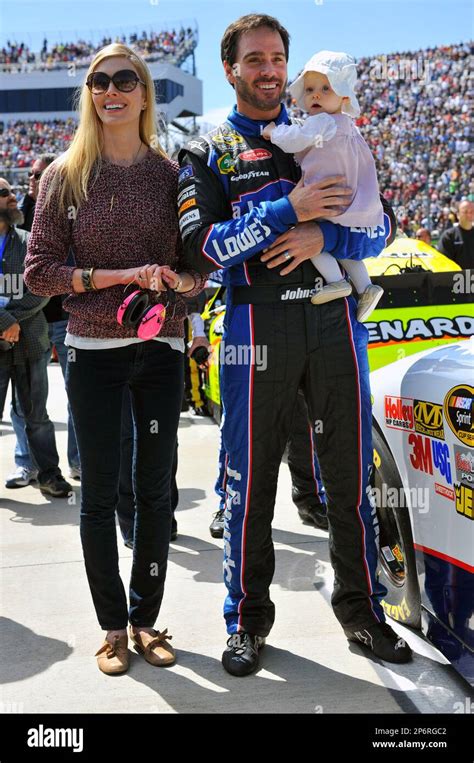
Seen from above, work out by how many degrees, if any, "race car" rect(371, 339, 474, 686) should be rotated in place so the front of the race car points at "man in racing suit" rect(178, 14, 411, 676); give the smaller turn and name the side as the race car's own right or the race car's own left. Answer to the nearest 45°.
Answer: approximately 45° to the race car's own left

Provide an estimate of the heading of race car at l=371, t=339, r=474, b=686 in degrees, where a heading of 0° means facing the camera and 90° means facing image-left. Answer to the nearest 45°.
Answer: approximately 135°

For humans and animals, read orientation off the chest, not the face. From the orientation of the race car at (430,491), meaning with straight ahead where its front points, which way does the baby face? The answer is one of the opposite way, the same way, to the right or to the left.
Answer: to the left

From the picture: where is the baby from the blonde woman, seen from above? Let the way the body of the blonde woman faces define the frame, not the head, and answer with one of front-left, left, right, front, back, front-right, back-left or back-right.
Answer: left

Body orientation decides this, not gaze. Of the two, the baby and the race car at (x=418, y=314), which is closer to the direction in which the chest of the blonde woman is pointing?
the baby

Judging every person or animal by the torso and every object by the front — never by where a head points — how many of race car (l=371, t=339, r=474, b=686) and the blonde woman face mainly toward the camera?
1

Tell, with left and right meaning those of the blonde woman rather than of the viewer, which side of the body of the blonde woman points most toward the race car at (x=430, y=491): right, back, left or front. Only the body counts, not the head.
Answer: left
